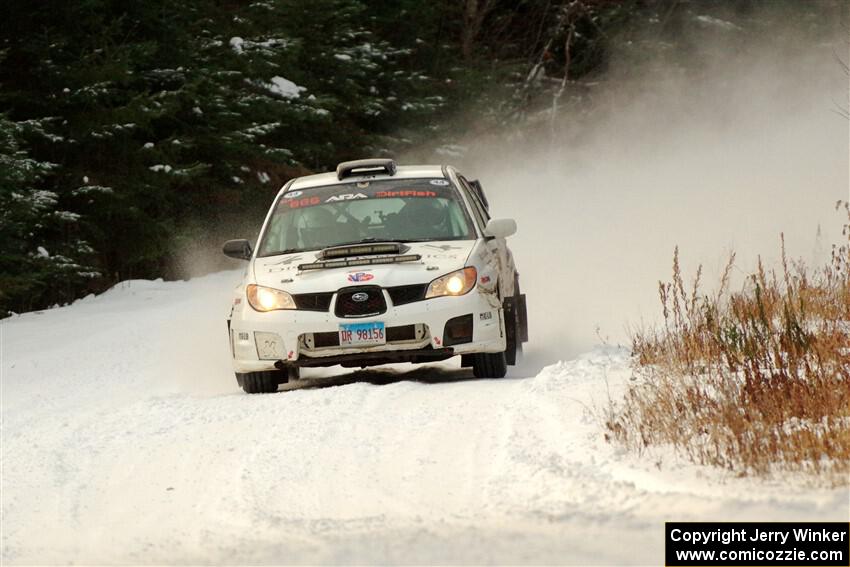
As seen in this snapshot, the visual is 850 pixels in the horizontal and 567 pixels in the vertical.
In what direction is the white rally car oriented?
toward the camera
